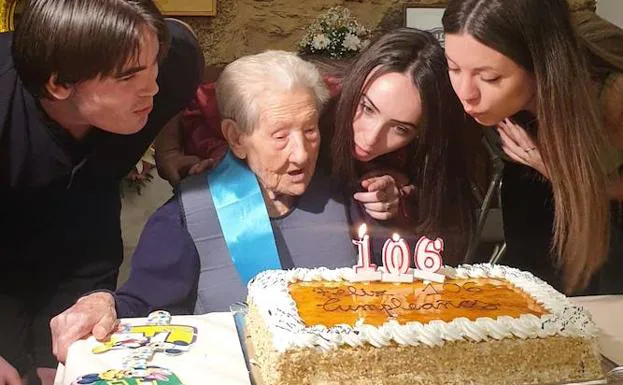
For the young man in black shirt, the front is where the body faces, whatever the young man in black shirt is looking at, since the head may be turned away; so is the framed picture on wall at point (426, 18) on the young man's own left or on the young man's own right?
on the young man's own left

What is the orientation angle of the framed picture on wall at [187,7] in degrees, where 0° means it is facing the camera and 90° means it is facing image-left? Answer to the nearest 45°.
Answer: approximately 0°

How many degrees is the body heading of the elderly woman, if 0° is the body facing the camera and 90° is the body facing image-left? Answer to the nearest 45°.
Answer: approximately 315°

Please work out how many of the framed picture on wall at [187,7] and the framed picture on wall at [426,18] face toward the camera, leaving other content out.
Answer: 2
